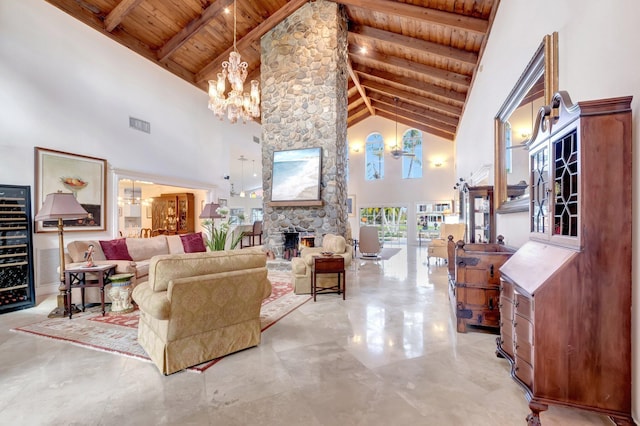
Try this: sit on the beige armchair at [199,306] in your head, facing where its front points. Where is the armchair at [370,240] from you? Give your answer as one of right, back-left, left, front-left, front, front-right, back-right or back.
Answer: right

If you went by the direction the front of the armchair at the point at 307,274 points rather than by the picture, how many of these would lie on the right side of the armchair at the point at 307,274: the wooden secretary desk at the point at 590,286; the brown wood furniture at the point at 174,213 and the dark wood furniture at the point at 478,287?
1

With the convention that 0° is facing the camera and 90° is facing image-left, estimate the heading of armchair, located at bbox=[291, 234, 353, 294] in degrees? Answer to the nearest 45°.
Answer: approximately 45°

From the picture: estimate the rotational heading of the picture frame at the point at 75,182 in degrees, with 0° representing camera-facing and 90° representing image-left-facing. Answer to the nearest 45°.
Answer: approximately 315°

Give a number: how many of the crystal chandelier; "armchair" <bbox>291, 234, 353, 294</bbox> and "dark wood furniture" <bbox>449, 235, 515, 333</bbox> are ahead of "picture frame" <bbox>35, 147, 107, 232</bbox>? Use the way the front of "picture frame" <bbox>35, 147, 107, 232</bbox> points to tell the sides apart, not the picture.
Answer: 3

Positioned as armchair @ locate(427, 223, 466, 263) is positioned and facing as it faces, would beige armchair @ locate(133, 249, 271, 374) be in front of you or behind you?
in front

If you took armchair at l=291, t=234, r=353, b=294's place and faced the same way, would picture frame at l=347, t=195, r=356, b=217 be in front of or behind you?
behind

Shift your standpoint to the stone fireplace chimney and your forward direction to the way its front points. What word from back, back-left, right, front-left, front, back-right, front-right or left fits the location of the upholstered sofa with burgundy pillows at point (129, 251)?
front-right

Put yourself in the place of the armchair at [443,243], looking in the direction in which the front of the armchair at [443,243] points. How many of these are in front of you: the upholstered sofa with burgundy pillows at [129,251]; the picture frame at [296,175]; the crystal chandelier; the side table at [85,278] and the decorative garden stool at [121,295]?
5

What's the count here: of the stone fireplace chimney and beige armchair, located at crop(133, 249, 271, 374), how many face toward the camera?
1

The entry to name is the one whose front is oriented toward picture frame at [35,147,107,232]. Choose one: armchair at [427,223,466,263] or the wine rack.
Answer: the armchair

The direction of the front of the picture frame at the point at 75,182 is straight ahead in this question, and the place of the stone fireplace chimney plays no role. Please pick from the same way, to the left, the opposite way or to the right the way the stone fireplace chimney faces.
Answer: to the right

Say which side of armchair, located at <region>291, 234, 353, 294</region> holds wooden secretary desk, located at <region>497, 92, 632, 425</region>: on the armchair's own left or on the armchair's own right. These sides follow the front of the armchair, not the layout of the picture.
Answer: on the armchair's own left
